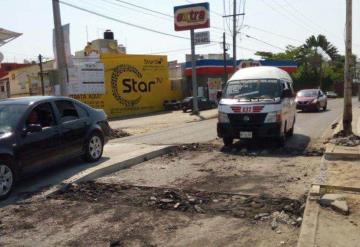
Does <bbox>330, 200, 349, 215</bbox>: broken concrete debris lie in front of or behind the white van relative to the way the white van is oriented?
in front

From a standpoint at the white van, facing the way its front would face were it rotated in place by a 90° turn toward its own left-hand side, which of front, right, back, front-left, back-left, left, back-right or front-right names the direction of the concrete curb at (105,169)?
back-right

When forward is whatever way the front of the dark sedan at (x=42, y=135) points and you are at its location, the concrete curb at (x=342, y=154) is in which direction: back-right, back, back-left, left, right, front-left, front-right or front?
back-left

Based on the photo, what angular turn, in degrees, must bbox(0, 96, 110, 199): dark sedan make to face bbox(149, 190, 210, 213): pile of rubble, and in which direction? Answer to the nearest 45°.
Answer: approximately 90° to its left

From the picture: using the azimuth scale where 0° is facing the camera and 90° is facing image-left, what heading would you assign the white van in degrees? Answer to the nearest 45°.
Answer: approximately 0°
